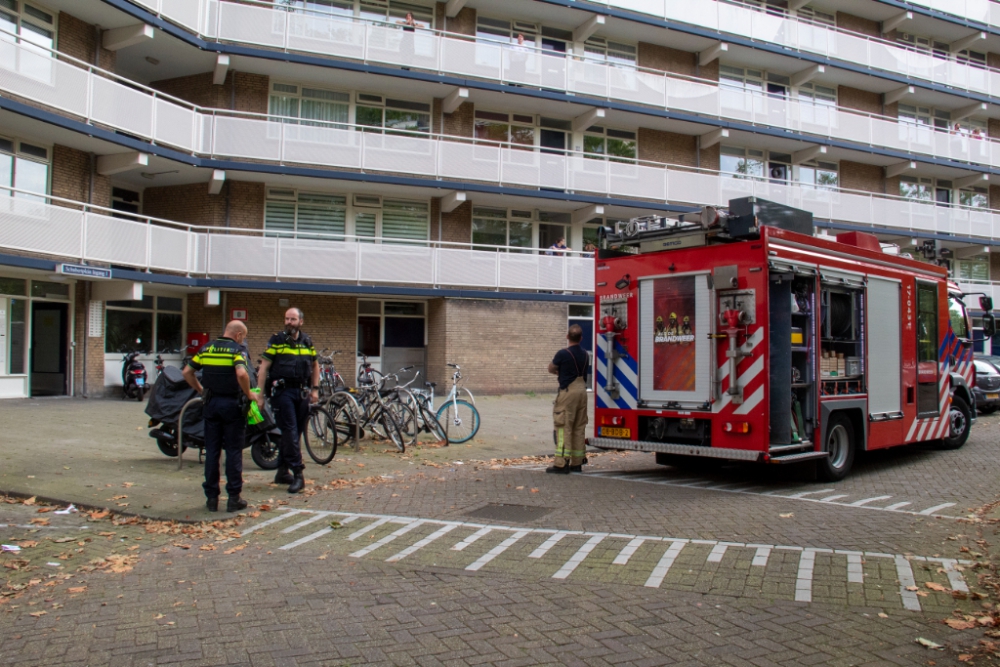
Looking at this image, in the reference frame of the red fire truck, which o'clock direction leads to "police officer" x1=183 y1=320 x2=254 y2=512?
The police officer is roughly at 6 o'clock from the red fire truck.

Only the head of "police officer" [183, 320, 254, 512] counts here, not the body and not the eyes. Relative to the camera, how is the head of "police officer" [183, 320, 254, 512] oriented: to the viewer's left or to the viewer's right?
to the viewer's right

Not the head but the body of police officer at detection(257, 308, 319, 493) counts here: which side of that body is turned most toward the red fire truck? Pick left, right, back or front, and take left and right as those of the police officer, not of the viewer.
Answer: left

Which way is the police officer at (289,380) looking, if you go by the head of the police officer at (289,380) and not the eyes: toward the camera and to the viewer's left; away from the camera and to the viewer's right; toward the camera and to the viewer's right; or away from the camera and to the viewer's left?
toward the camera and to the viewer's left

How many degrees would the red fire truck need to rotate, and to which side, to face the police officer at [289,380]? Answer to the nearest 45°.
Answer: approximately 180°

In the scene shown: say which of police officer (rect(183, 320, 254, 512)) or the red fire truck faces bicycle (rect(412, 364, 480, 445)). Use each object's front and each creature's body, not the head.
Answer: the police officer

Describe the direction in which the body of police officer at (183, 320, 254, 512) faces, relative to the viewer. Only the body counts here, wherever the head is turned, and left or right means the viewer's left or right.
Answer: facing away from the viewer and to the right of the viewer

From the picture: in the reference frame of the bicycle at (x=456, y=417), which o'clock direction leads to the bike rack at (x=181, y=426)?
The bike rack is roughly at 3 o'clock from the bicycle.

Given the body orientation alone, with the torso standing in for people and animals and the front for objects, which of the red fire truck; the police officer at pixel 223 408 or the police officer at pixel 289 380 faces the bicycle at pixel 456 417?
the police officer at pixel 223 408

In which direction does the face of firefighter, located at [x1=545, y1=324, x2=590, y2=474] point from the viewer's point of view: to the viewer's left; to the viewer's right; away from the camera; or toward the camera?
away from the camera

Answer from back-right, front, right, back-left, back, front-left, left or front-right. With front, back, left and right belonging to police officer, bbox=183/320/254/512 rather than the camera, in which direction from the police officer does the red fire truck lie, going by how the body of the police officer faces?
front-right

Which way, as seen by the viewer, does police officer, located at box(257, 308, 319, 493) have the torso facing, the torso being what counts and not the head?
toward the camera

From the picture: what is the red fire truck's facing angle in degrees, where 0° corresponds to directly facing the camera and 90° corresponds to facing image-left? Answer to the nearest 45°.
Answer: approximately 225°
